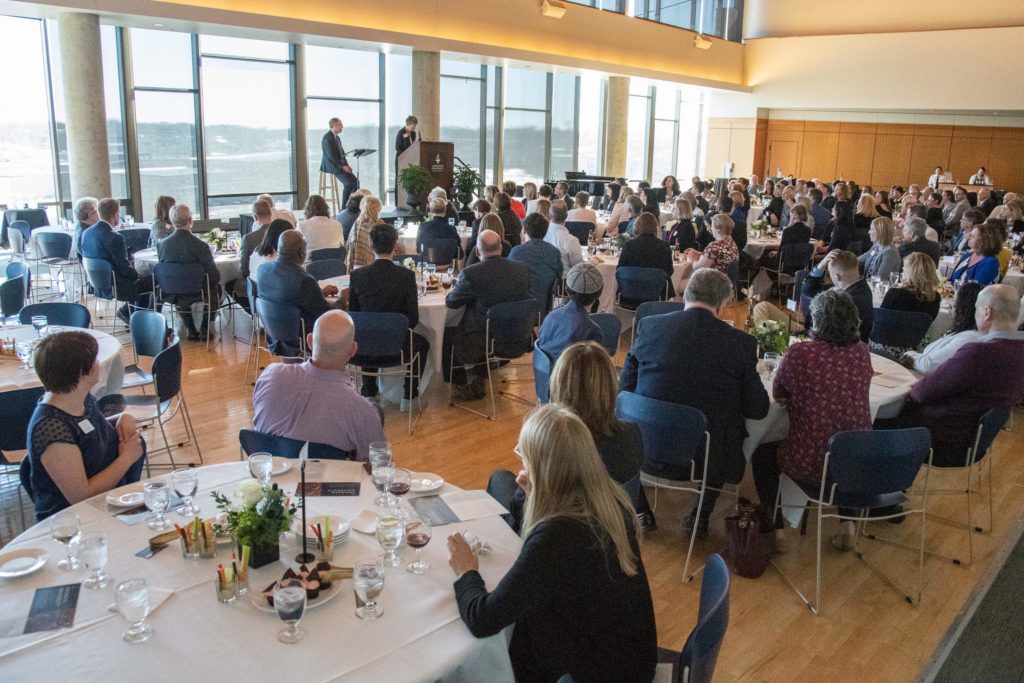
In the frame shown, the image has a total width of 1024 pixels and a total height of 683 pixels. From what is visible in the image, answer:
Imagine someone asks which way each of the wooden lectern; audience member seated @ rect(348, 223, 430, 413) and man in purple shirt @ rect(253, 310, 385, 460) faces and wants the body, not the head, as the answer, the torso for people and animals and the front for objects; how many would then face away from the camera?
2

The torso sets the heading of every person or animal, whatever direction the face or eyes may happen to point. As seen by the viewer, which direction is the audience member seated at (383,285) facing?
away from the camera

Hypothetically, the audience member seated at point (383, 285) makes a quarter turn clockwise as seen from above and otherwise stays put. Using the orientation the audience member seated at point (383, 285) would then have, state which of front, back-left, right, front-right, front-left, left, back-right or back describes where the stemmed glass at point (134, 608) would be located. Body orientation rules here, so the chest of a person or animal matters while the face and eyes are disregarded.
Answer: right

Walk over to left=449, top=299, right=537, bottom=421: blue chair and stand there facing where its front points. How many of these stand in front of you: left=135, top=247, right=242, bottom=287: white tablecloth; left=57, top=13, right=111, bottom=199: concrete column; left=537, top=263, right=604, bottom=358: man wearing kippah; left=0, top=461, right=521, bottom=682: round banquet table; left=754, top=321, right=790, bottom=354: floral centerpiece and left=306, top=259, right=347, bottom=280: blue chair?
3

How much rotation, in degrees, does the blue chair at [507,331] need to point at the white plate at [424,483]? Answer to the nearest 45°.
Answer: approximately 135° to its left

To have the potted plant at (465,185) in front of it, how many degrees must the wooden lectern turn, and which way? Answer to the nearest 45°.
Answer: approximately 90° to its left

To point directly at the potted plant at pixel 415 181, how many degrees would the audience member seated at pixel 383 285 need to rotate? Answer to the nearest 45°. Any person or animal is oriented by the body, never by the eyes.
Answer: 0° — they already face it

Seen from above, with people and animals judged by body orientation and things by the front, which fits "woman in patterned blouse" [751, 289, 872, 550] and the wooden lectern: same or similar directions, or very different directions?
very different directions

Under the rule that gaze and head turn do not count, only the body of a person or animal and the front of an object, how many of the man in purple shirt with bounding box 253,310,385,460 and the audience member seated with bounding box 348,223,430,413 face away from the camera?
2

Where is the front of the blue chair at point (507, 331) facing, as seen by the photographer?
facing away from the viewer and to the left of the viewer

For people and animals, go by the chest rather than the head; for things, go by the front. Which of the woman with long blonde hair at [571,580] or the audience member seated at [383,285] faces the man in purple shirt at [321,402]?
the woman with long blonde hair

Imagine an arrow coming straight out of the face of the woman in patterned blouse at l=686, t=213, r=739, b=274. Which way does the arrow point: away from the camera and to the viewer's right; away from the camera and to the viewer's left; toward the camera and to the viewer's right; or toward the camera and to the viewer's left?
away from the camera and to the viewer's left

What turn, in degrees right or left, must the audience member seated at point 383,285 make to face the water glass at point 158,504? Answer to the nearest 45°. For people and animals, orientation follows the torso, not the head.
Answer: approximately 180°

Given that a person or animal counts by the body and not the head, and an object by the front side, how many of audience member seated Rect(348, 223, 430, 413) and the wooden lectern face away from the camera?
1

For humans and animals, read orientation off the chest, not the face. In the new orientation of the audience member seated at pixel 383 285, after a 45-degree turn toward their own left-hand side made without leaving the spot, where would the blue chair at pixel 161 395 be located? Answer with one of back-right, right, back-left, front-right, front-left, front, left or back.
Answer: left
